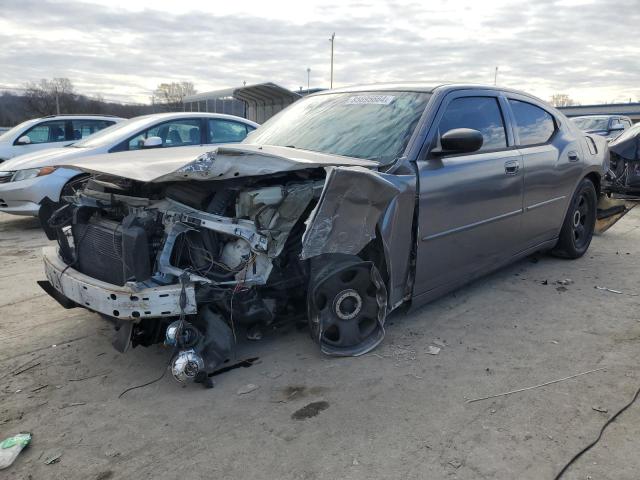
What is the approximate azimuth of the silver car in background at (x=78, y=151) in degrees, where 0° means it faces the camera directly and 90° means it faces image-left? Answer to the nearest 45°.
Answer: approximately 45°

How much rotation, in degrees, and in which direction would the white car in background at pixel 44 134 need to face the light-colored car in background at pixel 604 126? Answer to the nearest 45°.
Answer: approximately 135° to its left

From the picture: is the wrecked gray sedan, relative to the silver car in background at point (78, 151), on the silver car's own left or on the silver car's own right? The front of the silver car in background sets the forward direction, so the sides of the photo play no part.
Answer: on the silver car's own left

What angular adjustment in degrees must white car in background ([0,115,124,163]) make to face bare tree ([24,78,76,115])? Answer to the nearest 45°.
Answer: approximately 135° to its right

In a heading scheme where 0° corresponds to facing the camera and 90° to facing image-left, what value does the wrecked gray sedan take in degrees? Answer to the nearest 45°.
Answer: approximately 45°

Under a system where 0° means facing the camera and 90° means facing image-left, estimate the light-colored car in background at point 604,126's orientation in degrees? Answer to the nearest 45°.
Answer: approximately 45°

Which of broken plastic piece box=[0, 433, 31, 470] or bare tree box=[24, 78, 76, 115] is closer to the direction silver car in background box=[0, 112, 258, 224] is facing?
the broken plastic piece

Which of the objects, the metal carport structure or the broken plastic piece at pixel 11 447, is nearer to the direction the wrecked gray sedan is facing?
the broken plastic piece

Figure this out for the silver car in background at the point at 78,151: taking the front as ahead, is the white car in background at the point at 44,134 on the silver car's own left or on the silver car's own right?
on the silver car's own right

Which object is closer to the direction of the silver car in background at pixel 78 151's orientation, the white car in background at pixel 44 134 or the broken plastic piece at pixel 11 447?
the broken plastic piece
